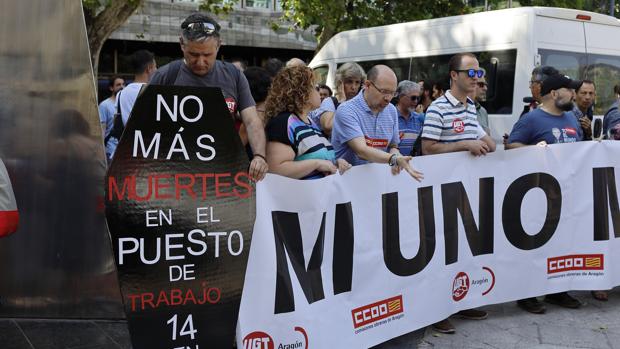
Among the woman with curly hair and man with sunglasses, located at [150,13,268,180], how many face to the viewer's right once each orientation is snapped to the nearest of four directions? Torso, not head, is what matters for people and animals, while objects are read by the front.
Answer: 1

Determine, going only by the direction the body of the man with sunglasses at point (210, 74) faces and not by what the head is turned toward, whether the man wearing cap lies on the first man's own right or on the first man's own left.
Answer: on the first man's own left

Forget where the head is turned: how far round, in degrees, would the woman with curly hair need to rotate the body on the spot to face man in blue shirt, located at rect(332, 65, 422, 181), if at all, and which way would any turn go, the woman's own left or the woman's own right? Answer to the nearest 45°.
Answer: approximately 45° to the woman's own left

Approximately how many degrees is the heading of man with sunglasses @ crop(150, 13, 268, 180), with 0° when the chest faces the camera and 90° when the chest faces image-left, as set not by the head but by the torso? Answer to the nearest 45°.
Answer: approximately 0°

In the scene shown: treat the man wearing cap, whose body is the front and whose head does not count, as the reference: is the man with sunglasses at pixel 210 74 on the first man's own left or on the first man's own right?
on the first man's own right

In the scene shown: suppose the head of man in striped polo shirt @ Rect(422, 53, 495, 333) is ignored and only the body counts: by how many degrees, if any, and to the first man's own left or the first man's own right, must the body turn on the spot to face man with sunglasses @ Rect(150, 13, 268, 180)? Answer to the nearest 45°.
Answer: approximately 90° to the first man's own right

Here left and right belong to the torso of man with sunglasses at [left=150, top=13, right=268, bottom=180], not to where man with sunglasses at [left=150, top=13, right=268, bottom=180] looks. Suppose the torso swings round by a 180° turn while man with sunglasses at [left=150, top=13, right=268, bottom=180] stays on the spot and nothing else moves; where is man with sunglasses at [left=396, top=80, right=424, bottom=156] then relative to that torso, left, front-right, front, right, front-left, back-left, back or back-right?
front-right

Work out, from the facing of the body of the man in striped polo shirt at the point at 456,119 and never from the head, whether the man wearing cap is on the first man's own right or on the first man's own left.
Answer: on the first man's own left

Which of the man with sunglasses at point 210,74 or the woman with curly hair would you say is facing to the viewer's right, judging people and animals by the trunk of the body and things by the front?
the woman with curly hair

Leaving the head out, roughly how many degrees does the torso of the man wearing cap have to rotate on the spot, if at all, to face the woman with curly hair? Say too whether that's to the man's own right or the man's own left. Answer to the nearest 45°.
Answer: approximately 90° to the man's own right

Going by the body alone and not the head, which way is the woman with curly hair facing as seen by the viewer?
to the viewer's right

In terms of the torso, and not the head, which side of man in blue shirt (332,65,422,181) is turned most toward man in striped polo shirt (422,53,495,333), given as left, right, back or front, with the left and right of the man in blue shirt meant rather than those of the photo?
left

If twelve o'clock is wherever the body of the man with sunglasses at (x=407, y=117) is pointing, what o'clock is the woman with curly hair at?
The woman with curly hair is roughly at 2 o'clock from the man with sunglasses.
